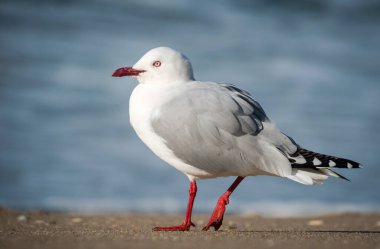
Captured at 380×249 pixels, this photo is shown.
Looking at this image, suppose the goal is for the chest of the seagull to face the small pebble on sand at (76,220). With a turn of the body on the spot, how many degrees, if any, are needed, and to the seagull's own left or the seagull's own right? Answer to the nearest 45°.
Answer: approximately 45° to the seagull's own right

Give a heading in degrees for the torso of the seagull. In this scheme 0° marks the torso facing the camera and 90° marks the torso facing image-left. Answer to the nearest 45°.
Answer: approximately 90°
